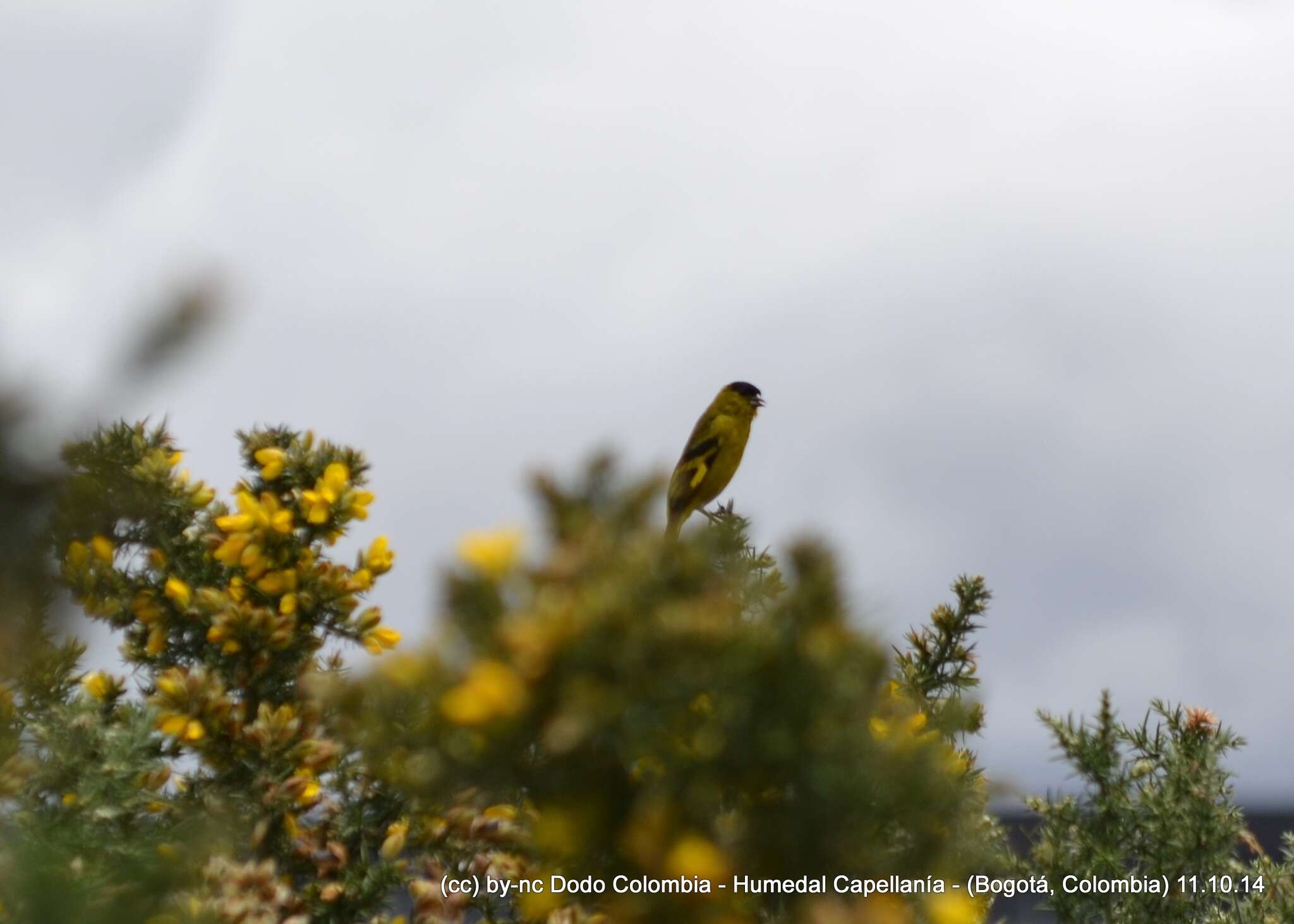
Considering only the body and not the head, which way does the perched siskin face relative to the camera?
to the viewer's right
